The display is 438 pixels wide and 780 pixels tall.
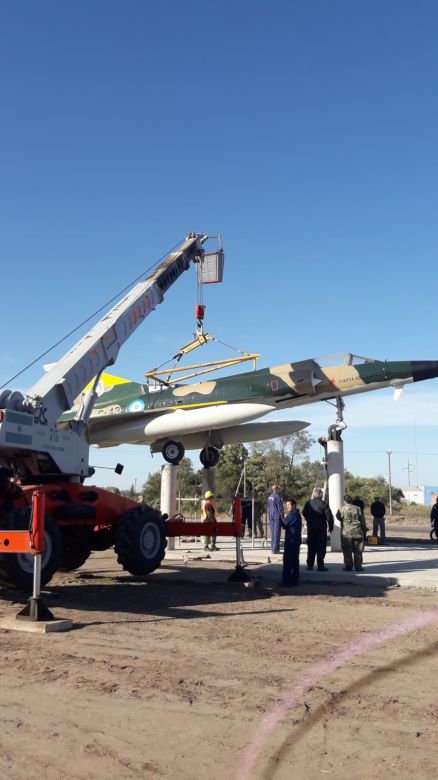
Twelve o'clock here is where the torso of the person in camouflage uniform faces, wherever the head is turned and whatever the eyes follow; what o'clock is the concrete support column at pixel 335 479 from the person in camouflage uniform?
The concrete support column is roughly at 12 o'clock from the person in camouflage uniform.

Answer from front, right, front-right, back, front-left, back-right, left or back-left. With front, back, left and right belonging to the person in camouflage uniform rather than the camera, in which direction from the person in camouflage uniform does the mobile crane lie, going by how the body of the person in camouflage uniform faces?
back-left

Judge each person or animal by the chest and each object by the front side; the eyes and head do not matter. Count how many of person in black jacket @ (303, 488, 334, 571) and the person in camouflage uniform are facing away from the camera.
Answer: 2

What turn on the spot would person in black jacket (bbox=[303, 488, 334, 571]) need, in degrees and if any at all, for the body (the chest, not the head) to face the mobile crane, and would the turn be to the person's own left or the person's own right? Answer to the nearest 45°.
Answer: approximately 135° to the person's own left

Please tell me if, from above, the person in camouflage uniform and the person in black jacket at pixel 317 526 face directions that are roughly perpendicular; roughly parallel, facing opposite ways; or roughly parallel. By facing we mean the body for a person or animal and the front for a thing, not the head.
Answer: roughly parallel

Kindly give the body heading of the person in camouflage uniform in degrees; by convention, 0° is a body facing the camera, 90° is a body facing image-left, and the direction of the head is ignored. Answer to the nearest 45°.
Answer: approximately 180°

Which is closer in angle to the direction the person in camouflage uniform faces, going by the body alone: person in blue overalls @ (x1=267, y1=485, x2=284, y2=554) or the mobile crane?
the person in blue overalls

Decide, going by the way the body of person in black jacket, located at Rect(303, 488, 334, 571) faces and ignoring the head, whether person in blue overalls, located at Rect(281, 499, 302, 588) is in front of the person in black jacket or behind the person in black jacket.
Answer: behind

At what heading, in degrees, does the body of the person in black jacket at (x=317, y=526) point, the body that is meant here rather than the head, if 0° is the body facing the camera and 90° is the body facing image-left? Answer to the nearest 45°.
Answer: approximately 180°
